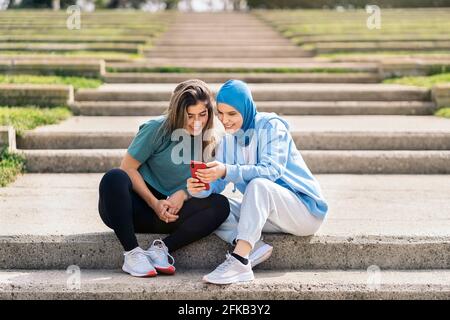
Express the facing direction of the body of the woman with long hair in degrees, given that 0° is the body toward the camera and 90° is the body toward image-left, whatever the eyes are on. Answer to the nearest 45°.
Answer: approximately 315°

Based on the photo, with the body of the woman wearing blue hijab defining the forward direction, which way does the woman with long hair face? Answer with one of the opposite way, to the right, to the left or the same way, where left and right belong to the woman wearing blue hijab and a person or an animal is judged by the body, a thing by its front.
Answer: to the left

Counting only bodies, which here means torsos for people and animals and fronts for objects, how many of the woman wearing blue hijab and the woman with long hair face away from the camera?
0

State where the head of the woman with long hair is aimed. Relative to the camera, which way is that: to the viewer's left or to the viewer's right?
to the viewer's right

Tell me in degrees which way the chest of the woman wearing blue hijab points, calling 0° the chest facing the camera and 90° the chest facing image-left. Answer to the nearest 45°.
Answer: approximately 45°
